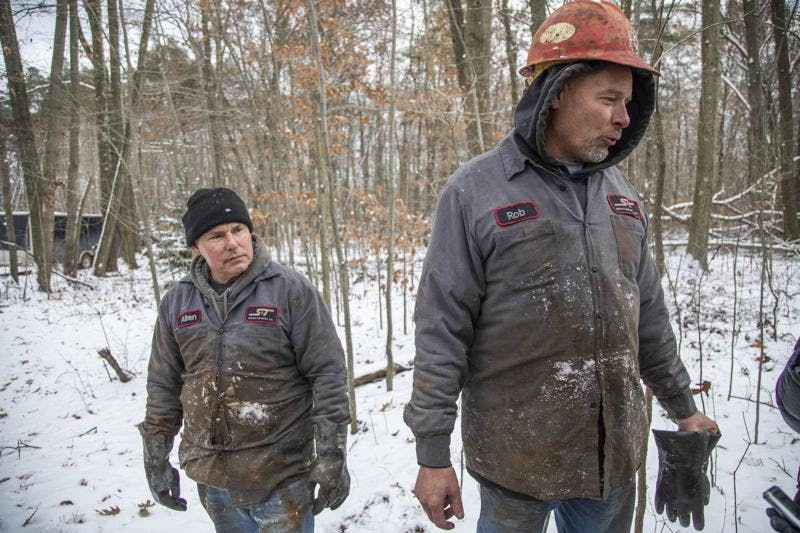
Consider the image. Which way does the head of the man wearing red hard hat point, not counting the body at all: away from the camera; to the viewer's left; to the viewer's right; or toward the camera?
to the viewer's right

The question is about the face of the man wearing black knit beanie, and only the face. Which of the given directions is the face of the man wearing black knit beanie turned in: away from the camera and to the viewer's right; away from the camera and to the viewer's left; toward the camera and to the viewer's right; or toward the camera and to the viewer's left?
toward the camera and to the viewer's right

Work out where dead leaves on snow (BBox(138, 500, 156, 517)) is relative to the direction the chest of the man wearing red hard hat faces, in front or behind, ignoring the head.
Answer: behind

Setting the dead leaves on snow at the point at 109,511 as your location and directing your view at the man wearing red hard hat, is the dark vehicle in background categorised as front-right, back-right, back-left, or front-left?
back-left

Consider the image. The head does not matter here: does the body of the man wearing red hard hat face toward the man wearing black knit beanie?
no

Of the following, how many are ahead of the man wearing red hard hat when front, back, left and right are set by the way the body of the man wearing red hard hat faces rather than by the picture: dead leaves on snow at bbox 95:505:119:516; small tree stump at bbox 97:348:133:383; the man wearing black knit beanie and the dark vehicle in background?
0

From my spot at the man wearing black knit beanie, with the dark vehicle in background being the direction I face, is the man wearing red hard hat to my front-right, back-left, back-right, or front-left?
back-right

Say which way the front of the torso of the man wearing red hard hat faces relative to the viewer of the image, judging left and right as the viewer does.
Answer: facing the viewer and to the right of the viewer

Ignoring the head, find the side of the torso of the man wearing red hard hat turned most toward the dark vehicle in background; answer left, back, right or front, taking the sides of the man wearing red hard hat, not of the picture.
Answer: back

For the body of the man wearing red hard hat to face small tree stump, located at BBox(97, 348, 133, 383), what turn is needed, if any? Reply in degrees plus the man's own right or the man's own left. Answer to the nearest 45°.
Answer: approximately 180°
